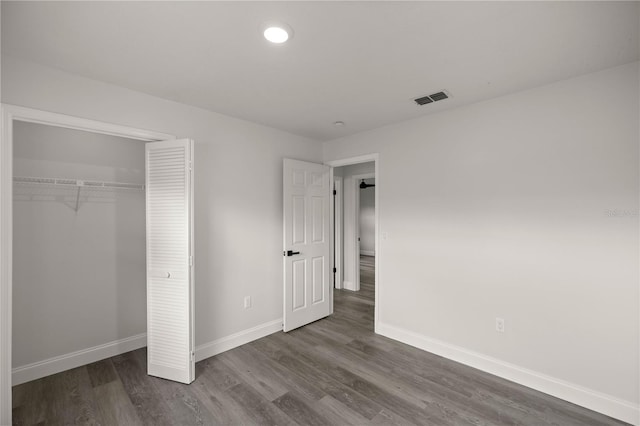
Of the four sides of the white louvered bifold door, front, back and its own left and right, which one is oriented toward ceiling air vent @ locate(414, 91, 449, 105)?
left

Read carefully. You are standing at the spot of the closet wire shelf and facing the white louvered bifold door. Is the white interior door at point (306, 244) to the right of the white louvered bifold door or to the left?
left

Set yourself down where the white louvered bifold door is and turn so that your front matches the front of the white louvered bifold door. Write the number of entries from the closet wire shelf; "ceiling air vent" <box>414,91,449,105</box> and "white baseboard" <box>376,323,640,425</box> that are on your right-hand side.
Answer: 1

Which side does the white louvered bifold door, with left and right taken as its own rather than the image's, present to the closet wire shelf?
right

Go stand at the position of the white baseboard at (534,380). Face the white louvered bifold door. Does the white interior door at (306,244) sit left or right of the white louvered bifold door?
right

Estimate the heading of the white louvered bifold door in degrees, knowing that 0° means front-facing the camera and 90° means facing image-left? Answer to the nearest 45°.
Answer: approximately 45°

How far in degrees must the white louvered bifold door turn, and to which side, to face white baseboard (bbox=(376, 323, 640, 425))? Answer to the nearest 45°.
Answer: approximately 90° to its left
